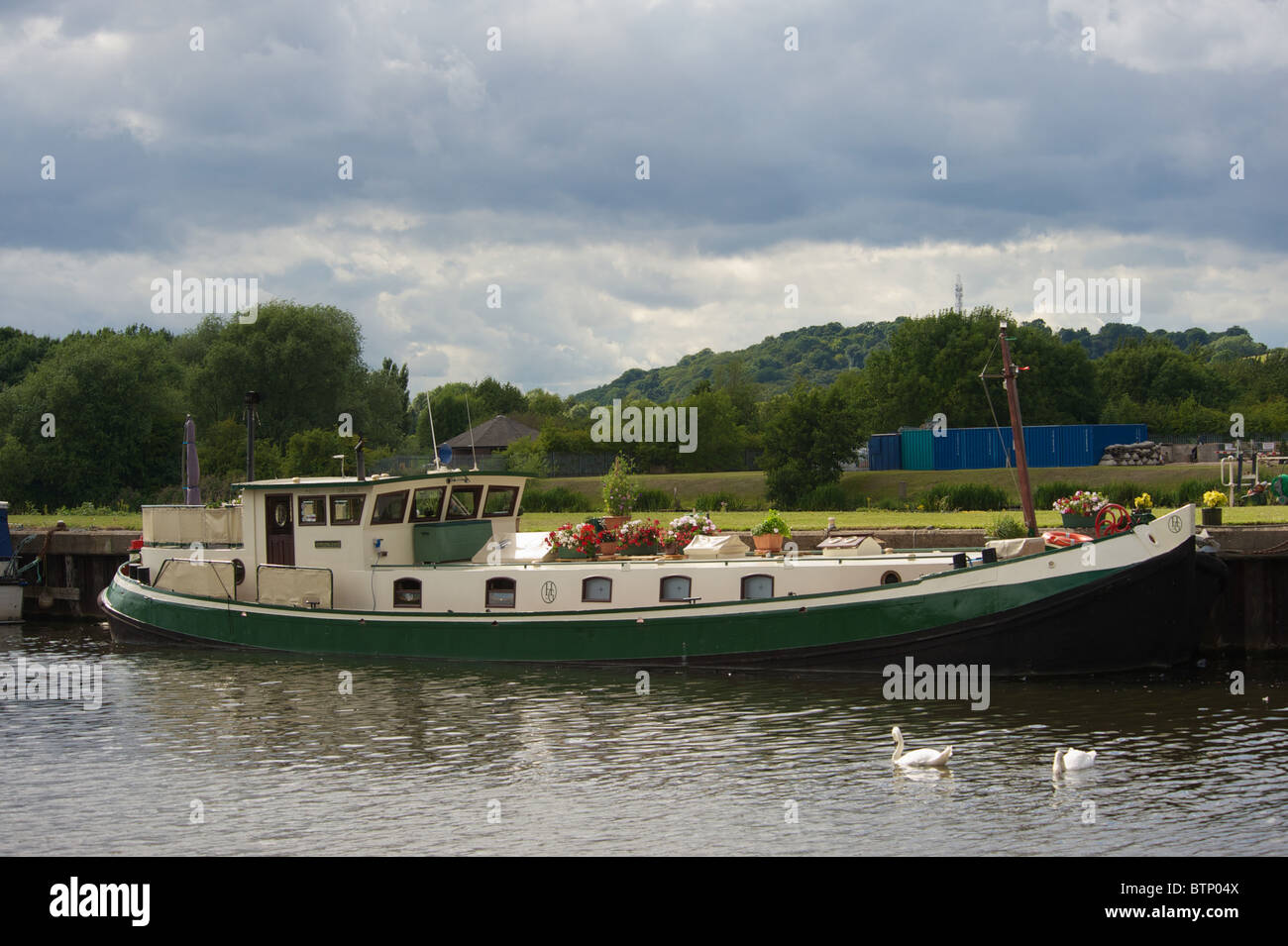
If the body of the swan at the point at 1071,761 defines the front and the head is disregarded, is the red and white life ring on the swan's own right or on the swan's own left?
on the swan's own right

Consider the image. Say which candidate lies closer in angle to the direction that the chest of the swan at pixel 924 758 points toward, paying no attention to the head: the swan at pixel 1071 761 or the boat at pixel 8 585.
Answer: the boat

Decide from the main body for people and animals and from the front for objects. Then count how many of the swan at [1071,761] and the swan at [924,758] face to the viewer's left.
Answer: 2

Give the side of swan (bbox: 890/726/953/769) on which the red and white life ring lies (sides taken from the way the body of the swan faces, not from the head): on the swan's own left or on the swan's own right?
on the swan's own right

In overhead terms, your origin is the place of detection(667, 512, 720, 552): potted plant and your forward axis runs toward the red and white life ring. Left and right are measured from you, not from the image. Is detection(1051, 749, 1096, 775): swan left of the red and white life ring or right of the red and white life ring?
right

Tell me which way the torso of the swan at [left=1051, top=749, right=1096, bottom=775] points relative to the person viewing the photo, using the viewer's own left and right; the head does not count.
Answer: facing to the left of the viewer

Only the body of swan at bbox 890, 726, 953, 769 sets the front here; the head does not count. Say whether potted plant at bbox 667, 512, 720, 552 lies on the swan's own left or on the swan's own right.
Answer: on the swan's own right

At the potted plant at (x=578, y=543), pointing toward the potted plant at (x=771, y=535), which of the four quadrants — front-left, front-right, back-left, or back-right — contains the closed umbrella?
back-left

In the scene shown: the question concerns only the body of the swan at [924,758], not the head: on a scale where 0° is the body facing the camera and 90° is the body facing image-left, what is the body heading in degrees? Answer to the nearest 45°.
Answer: approximately 90°

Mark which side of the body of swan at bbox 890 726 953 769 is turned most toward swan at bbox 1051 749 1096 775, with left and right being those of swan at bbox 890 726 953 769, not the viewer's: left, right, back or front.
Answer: back

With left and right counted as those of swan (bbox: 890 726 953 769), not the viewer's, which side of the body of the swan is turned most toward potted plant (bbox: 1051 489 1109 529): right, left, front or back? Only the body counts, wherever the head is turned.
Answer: right
